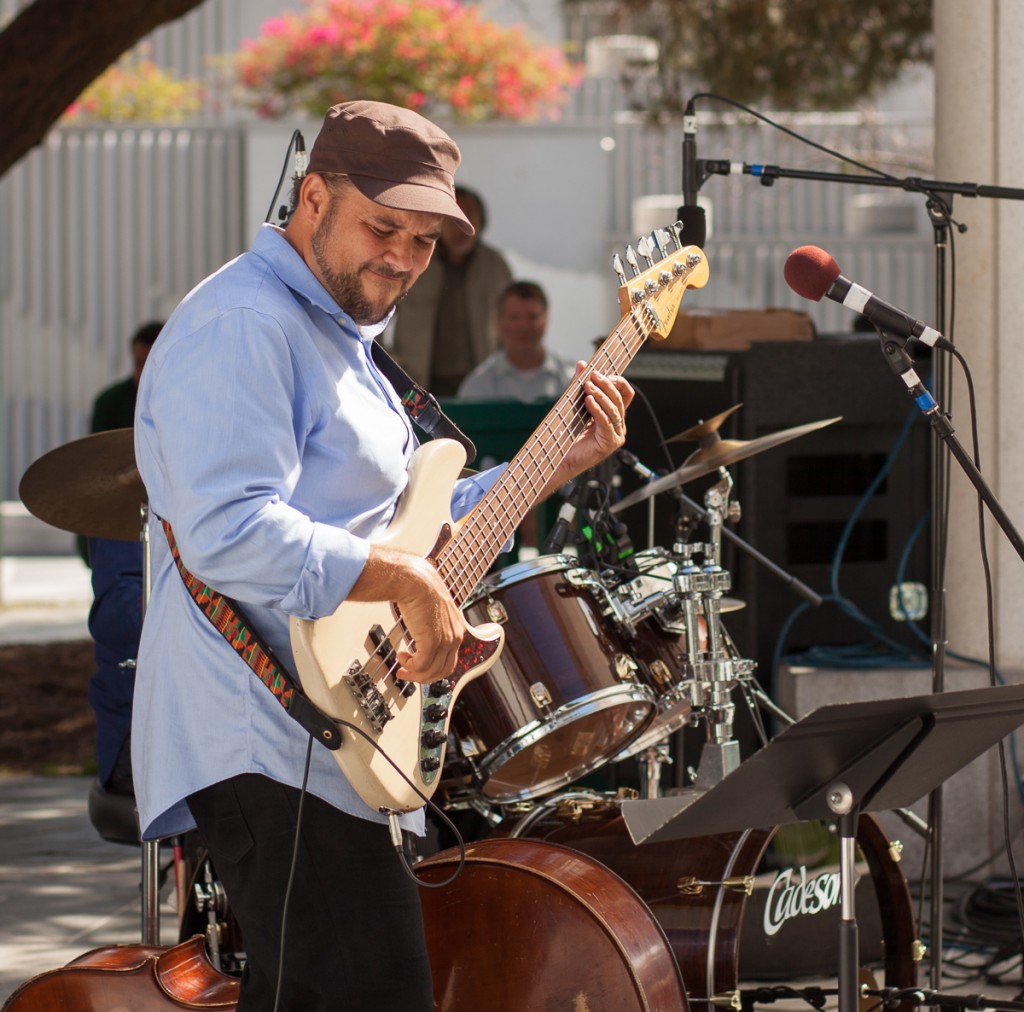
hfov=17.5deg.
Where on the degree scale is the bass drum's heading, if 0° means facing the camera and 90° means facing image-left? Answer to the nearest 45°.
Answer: approximately 315°

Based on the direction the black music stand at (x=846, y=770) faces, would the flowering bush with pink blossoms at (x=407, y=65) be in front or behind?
in front

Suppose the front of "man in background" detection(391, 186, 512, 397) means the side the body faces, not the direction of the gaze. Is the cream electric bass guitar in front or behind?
in front

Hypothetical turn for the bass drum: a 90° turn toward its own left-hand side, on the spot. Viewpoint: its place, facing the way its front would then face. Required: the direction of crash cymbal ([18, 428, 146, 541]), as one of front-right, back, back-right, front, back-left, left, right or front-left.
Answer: back-left

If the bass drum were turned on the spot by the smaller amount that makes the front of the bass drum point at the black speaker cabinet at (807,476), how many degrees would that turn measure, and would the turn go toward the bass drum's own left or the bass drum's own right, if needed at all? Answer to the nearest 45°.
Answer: approximately 135° to the bass drum's own left

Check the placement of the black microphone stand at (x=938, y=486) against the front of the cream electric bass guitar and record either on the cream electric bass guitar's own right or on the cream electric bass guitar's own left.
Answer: on the cream electric bass guitar's own left

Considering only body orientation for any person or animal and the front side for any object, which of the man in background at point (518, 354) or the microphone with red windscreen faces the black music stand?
the man in background

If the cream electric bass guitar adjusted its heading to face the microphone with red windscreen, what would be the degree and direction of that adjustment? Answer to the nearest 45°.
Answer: approximately 90° to its left

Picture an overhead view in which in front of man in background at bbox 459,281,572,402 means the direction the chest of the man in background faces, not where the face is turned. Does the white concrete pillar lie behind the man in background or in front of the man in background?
in front

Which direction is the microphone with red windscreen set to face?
to the viewer's left

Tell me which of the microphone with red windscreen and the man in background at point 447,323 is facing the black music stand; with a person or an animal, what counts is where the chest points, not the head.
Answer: the man in background
